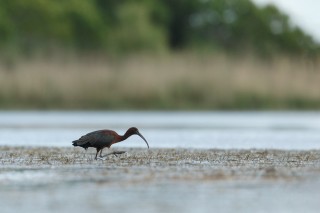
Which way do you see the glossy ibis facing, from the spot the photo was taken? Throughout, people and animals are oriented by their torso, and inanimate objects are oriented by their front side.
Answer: facing to the right of the viewer
